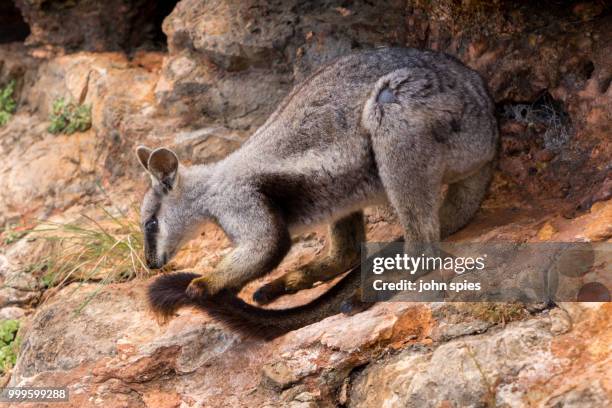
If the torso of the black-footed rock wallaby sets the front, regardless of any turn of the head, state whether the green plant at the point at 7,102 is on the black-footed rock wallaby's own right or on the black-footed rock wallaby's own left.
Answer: on the black-footed rock wallaby's own right

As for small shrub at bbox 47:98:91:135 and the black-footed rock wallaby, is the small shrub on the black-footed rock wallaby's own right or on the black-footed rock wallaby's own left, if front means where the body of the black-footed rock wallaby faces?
on the black-footed rock wallaby's own right

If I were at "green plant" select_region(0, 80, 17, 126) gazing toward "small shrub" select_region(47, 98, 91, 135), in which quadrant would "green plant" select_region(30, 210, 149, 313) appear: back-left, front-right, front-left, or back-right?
front-right

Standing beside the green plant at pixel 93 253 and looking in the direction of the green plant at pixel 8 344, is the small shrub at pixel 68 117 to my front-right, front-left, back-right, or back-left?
back-right

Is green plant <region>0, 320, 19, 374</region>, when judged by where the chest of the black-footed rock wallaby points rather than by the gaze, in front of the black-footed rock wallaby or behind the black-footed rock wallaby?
in front

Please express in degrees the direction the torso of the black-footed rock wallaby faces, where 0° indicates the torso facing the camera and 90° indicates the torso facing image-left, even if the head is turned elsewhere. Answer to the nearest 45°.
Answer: approximately 90°

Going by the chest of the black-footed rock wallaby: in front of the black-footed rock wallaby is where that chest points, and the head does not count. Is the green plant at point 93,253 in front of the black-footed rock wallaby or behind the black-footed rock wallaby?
in front

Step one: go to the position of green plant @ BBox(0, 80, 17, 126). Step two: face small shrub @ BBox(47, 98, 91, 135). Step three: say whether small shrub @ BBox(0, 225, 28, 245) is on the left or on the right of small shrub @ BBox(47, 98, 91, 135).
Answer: right
